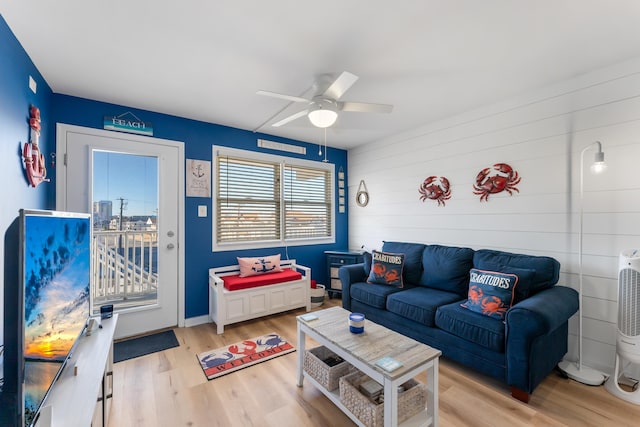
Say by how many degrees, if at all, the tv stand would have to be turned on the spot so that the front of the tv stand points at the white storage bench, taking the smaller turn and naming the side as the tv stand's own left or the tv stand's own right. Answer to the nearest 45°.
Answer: approximately 45° to the tv stand's own left

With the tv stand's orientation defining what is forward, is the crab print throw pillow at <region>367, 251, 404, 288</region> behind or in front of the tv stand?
in front

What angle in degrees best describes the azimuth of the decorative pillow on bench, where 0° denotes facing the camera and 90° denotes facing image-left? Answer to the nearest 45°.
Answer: approximately 0°

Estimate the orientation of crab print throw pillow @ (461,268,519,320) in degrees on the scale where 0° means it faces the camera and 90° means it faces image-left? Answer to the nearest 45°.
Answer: approximately 45°

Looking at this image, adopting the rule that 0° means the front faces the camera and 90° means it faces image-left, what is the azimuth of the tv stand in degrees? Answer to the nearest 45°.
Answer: approximately 270°

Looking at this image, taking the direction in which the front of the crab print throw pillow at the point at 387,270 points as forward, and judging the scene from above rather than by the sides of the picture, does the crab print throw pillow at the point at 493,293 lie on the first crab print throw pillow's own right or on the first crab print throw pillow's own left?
on the first crab print throw pillow's own left

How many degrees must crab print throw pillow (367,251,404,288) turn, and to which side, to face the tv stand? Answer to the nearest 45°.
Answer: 0° — it already faces it

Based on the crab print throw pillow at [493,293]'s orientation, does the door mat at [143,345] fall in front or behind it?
in front

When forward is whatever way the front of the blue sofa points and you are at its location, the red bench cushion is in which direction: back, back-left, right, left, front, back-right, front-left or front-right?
front-right
